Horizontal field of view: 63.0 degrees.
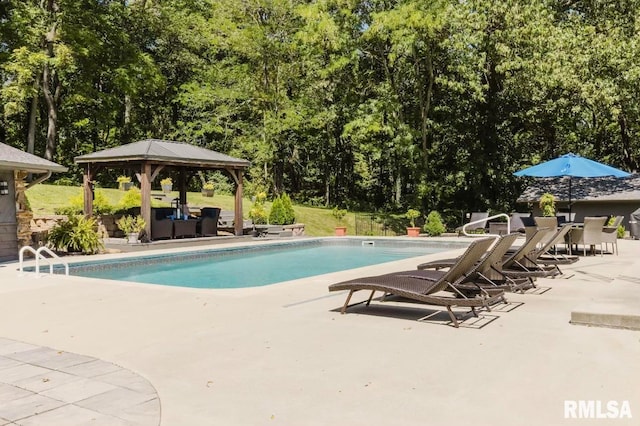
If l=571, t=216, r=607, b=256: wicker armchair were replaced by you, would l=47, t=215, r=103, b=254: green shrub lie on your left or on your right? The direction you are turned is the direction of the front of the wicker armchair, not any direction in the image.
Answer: on your left

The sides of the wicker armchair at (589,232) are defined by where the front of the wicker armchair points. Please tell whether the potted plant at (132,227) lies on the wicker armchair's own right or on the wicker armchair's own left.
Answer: on the wicker armchair's own left

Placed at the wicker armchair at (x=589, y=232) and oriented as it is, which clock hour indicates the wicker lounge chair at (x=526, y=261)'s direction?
The wicker lounge chair is roughly at 8 o'clock from the wicker armchair.

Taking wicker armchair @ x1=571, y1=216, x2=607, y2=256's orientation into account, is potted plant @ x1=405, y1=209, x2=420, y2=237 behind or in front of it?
in front

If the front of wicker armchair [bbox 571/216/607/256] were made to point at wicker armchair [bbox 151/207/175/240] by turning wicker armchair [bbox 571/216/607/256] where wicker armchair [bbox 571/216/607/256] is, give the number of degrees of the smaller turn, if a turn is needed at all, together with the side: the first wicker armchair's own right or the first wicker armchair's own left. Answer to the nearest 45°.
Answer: approximately 45° to the first wicker armchair's own left

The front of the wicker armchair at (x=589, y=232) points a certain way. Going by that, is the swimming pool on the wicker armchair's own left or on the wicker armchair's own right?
on the wicker armchair's own left

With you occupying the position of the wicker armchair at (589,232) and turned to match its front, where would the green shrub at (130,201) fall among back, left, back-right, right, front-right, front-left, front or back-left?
front-left
